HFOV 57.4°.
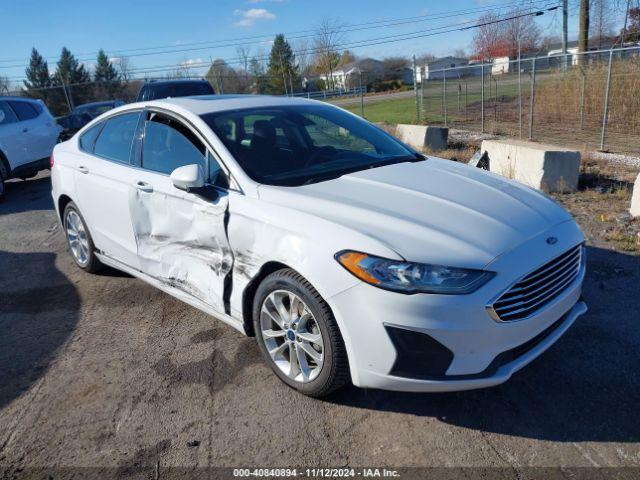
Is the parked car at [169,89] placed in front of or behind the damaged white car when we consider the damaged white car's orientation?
behind

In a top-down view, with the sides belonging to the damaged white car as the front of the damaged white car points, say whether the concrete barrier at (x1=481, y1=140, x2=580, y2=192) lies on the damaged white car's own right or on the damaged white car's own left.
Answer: on the damaged white car's own left

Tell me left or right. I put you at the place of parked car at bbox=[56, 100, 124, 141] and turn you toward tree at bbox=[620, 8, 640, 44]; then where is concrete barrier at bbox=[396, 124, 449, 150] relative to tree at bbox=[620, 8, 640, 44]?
right

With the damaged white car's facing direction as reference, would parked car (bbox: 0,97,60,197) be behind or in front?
behind

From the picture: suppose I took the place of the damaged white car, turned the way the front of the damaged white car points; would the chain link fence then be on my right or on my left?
on my left

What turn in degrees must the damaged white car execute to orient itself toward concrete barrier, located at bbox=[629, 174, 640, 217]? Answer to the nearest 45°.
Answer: approximately 90° to its left

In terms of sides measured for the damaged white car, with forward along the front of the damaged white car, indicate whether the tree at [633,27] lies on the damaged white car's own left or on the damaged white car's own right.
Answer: on the damaged white car's own left

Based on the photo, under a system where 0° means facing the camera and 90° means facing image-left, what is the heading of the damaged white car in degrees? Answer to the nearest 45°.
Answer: approximately 315°

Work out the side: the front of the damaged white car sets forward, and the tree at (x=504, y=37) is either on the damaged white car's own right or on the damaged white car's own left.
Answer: on the damaged white car's own left

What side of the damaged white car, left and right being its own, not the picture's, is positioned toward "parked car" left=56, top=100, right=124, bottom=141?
back

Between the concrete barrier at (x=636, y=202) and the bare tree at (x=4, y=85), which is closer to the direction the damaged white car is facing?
the concrete barrier
